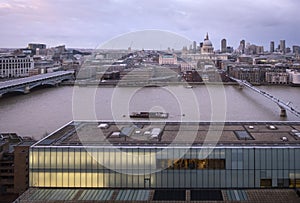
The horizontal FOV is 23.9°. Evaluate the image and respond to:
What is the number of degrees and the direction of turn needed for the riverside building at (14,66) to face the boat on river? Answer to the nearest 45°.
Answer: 0° — it already faces it

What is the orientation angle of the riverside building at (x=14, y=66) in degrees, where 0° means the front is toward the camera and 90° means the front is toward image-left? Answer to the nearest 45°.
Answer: approximately 0°

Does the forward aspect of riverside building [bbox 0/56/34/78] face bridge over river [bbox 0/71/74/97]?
yes

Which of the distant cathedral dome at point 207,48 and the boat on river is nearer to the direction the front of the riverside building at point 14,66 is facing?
the boat on river
